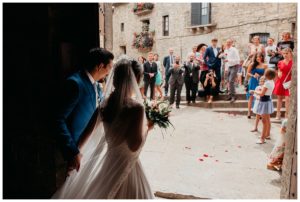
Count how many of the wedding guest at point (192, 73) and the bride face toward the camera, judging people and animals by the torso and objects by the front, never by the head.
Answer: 1

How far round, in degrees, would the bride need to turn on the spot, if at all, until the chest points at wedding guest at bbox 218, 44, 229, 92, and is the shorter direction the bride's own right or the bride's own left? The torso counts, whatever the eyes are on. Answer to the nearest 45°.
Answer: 0° — they already face them

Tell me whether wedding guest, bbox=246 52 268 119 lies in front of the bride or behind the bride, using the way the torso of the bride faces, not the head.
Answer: in front

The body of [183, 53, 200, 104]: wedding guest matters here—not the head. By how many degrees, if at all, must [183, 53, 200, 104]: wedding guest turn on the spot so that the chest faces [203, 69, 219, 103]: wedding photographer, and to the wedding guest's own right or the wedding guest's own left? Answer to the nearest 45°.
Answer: approximately 90° to the wedding guest's own left

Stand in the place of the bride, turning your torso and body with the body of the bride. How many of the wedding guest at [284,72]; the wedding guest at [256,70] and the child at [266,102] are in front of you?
3

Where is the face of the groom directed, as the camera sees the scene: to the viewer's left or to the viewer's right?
to the viewer's right

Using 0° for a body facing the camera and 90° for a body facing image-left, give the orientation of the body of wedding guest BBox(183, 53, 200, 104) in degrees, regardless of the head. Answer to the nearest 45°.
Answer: approximately 0°

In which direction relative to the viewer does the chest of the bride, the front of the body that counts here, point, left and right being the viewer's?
facing away from the viewer and to the right of the viewer

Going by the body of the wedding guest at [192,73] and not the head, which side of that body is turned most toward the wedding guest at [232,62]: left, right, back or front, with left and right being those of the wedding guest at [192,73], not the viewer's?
left

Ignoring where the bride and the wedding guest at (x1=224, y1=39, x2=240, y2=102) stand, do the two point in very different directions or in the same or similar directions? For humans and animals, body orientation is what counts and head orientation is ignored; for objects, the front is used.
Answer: very different directions

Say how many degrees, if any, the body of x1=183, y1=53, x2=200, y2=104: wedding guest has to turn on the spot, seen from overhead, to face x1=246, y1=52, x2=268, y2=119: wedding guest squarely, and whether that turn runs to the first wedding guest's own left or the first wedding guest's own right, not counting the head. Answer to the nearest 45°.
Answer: approximately 45° to the first wedding guest's own left

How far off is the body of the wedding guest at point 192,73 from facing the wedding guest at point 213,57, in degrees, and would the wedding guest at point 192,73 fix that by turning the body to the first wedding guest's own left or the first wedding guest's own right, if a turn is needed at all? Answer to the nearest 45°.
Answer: approximately 90° to the first wedding guest's own left
